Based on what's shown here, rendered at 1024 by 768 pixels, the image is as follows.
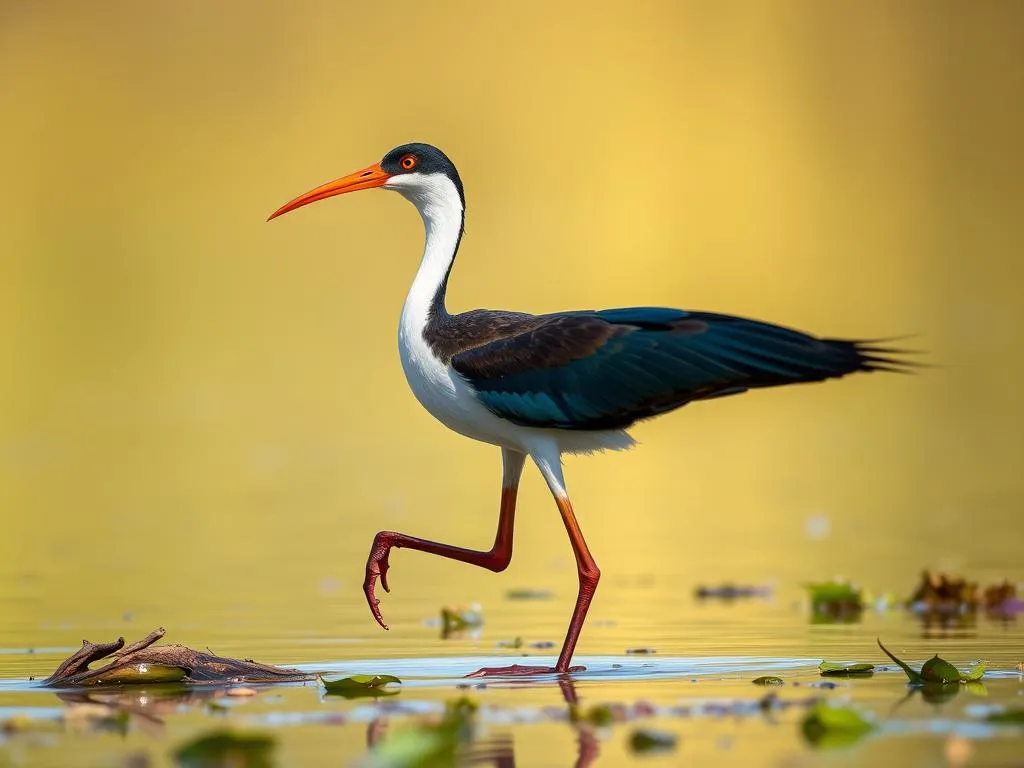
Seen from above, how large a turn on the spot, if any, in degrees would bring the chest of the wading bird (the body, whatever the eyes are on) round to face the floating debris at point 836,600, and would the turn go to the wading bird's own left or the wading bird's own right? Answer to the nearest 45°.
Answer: approximately 135° to the wading bird's own right

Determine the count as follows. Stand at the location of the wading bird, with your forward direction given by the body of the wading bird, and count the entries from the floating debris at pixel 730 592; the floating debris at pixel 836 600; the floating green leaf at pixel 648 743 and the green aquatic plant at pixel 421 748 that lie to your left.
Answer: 2

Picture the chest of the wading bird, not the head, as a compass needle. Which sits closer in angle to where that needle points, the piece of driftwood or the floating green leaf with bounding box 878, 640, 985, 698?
the piece of driftwood

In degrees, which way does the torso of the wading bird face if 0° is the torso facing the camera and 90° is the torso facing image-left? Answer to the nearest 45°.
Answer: approximately 90°

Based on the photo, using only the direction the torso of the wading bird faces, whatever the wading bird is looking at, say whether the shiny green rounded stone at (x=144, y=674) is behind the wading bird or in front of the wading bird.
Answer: in front

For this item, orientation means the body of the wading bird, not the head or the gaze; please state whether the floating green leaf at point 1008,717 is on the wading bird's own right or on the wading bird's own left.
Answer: on the wading bird's own left

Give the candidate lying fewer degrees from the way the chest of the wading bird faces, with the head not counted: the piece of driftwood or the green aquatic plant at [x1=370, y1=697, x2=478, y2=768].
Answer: the piece of driftwood

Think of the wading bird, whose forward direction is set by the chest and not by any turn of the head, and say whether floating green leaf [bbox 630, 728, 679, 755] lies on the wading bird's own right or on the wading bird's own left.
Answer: on the wading bird's own left

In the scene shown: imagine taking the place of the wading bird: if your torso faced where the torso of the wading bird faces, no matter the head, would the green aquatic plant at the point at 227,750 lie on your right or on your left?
on your left

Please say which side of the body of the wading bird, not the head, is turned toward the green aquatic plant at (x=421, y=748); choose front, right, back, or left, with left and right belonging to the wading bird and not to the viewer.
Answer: left
